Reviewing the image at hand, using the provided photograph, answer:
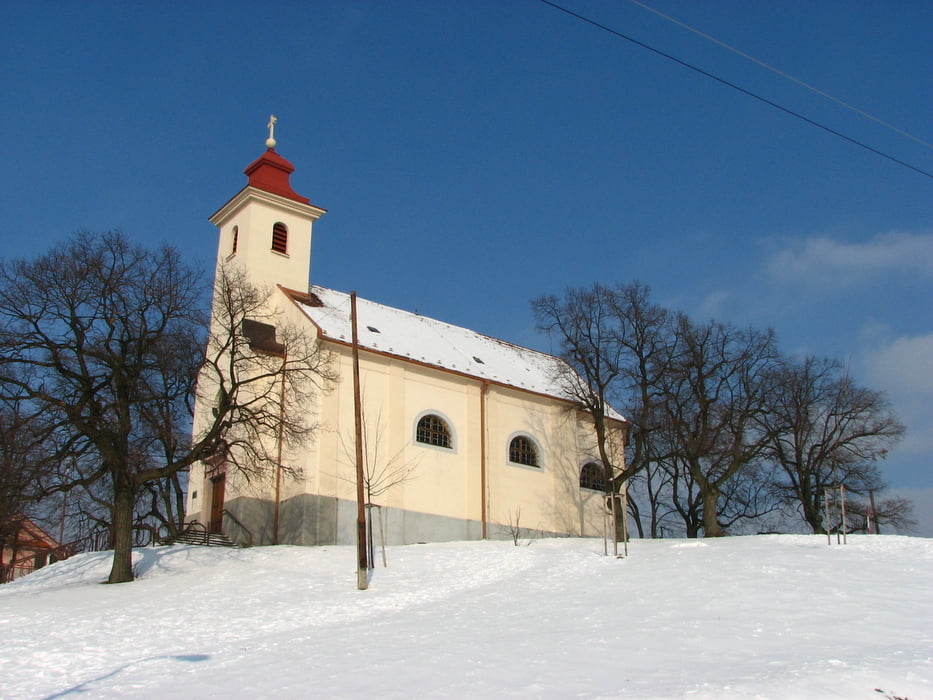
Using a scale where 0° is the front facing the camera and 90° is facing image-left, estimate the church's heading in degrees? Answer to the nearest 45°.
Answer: approximately 45°

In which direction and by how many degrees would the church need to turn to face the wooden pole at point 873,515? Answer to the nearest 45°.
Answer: approximately 135° to its left
